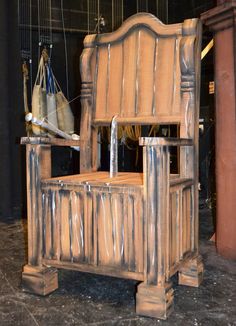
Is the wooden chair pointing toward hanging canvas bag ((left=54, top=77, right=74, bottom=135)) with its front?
no
